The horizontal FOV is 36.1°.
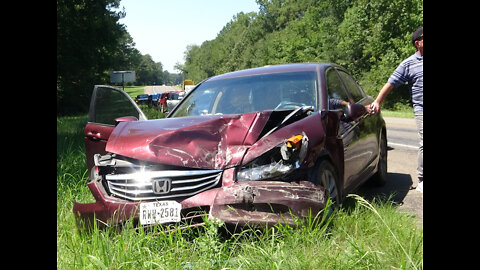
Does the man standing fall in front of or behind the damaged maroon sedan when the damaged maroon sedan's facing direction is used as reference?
behind

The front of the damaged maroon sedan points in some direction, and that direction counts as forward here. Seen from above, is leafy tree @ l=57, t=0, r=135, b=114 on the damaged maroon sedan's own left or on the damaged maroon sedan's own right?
on the damaged maroon sedan's own right
